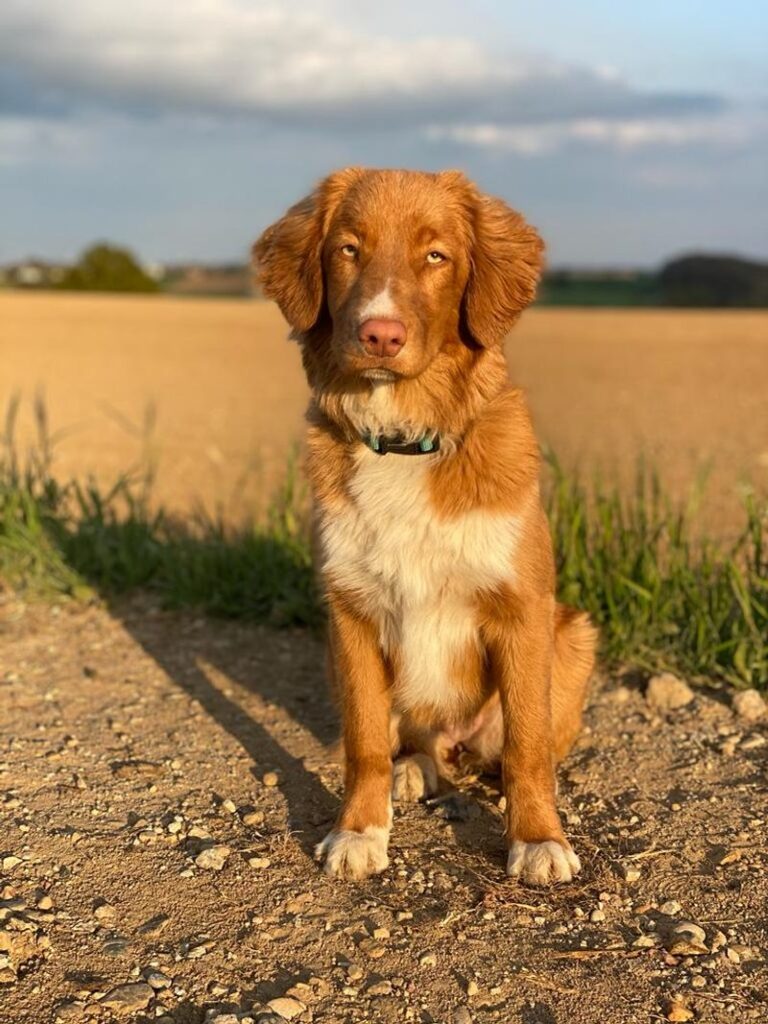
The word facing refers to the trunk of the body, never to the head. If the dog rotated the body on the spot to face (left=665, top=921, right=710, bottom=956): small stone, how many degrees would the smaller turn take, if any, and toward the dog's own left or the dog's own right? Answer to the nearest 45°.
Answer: approximately 45° to the dog's own left

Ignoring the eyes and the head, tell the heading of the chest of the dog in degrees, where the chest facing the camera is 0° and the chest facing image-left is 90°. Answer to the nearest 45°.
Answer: approximately 0°

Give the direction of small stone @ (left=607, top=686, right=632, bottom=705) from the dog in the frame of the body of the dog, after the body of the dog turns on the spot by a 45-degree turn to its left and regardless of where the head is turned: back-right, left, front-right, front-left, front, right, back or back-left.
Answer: left

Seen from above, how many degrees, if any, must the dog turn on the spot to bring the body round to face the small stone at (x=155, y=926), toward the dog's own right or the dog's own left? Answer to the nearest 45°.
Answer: approximately 45° to the dog's own right
